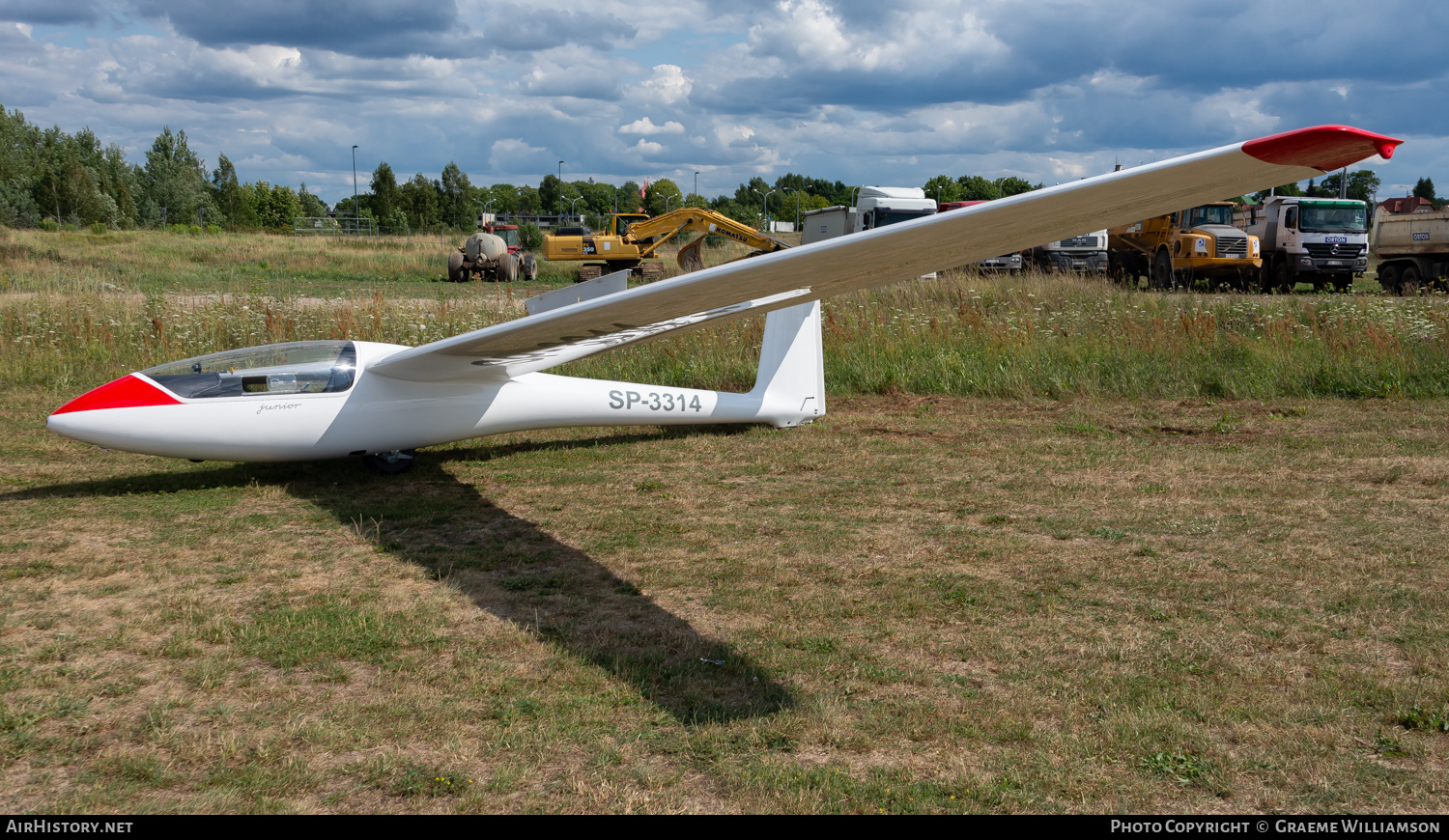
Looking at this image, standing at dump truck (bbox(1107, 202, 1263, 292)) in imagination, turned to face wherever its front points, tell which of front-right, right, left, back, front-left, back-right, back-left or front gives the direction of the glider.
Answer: front-right

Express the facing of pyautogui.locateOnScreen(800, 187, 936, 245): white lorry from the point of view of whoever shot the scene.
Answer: facing the viewer and to the right of the viewer

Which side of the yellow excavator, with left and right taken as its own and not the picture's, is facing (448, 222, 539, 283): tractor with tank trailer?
back

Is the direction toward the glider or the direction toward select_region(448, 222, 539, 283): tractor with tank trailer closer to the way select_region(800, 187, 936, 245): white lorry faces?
the glider

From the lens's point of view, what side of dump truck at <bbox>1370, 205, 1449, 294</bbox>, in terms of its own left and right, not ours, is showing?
right

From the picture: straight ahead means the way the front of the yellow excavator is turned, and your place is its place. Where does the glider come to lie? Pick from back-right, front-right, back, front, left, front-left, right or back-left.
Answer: right

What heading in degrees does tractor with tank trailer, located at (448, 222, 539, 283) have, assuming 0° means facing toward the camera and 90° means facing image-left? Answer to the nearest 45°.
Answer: approximately 225°

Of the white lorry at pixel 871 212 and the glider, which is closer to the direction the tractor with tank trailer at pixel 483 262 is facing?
the white lorry

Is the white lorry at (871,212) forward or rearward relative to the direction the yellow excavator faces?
forward

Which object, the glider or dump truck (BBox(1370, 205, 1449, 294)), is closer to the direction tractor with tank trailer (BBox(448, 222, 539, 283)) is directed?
the dump truck

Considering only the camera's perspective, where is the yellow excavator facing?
facing to the right of the viewer

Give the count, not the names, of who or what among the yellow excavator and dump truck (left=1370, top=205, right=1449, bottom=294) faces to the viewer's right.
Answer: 2
